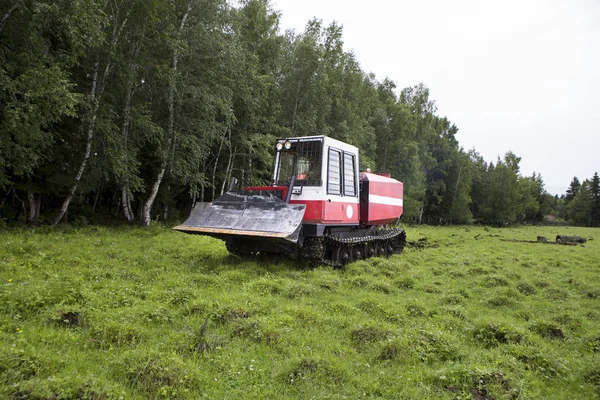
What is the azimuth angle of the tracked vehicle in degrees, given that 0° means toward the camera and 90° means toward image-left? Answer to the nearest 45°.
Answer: approximately 45°
